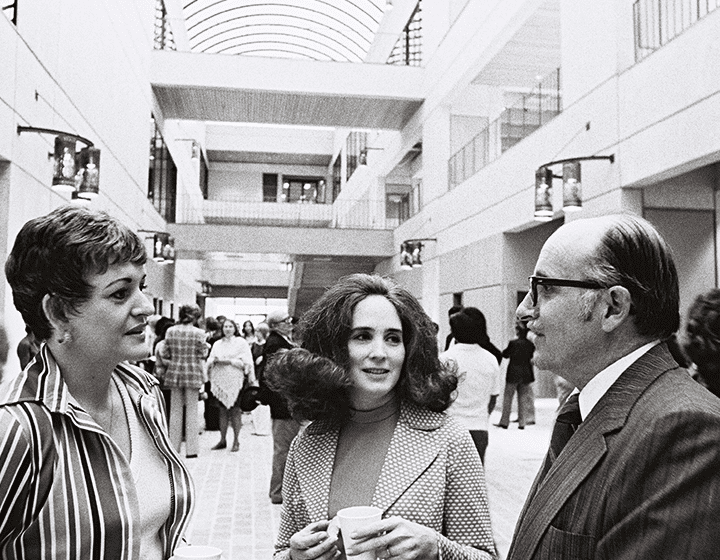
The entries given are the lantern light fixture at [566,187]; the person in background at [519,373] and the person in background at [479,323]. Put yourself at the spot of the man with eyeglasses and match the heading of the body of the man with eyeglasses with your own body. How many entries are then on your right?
3

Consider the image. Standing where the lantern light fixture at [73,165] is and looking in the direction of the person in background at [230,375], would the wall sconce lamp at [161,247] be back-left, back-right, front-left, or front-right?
front-left

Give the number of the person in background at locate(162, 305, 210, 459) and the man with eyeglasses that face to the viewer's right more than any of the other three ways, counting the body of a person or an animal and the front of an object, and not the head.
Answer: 0

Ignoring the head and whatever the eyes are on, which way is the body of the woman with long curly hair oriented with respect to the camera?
toward the camera

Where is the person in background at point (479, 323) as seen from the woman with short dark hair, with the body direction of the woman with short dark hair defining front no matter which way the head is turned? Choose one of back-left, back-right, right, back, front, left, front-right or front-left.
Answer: left

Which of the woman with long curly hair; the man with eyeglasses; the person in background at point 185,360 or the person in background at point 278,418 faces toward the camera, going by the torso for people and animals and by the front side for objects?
the woman with long curly hair

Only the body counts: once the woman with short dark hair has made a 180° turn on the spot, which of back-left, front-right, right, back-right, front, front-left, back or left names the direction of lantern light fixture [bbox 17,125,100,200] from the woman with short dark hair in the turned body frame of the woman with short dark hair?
front-right

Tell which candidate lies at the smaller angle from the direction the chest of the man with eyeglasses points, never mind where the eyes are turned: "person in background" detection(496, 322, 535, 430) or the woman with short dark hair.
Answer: the woman with short dark hair

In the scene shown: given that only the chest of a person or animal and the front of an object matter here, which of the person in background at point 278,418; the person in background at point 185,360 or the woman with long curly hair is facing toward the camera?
the woman with long curly hair

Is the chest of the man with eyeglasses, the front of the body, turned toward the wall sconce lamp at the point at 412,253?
no

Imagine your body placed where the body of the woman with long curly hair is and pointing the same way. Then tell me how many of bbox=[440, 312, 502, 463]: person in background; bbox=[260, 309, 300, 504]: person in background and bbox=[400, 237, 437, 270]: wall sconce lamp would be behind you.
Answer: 3

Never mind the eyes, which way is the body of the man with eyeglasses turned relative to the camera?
to the viewer's left

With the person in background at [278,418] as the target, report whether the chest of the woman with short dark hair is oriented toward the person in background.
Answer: no

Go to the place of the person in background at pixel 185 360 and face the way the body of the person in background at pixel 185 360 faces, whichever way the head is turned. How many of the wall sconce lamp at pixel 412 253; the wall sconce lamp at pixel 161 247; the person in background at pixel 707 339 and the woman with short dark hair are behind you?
2

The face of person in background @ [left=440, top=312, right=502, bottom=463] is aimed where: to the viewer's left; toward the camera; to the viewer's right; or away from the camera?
away from the camera

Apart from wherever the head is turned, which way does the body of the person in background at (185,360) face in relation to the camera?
away from the camera

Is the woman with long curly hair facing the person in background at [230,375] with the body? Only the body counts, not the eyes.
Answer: no
